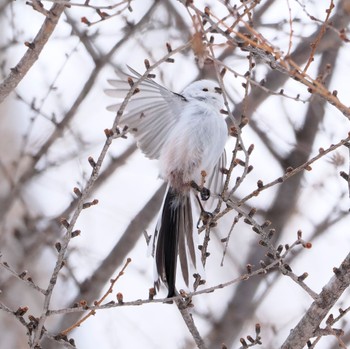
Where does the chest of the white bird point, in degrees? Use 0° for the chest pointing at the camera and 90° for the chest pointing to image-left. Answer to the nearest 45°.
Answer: approximately 315°

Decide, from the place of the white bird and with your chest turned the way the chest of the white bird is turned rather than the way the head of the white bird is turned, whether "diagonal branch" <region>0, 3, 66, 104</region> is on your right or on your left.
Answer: on your right
